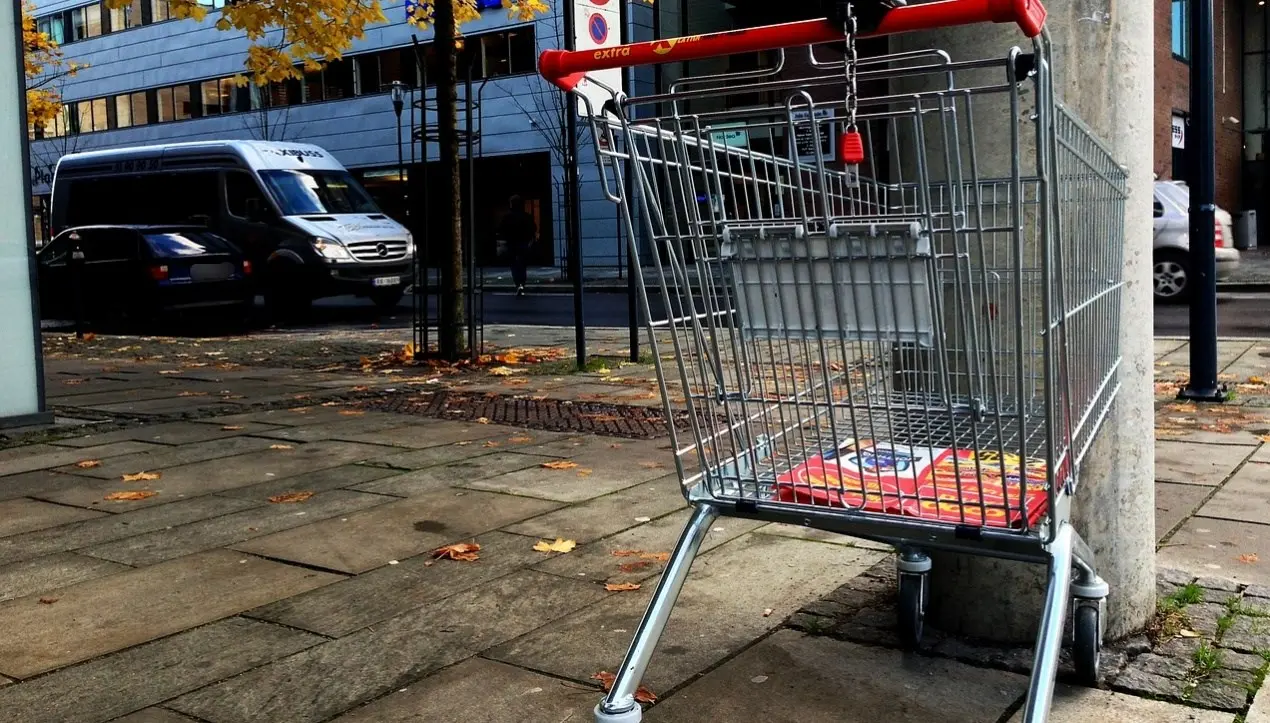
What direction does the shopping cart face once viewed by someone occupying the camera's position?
facing away from the viewer and to the right of the viewer

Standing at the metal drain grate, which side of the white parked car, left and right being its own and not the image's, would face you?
left

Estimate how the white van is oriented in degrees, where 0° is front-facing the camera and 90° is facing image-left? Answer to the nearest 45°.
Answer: approximately 315°

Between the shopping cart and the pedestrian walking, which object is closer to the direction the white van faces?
the shopping cart

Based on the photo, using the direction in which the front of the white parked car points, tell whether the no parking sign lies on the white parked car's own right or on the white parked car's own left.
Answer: on the white parked car's own left

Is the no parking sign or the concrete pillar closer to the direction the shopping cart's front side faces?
the concrete pillar

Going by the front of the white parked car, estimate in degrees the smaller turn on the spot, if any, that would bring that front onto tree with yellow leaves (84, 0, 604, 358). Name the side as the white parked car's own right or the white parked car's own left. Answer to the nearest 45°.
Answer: approximately 45° to the white parked car's own left
